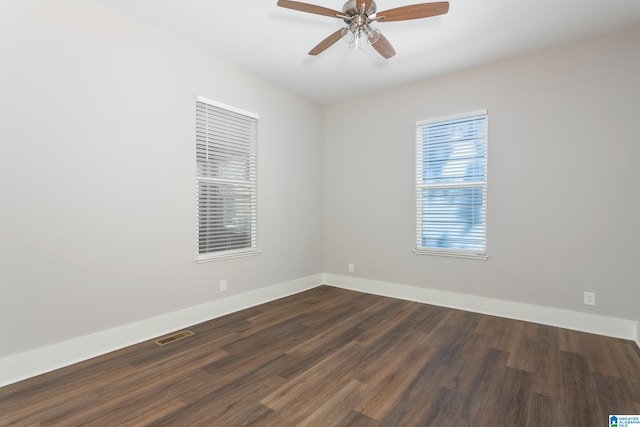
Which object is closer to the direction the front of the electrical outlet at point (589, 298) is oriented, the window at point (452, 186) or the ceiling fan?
the ceiling fan

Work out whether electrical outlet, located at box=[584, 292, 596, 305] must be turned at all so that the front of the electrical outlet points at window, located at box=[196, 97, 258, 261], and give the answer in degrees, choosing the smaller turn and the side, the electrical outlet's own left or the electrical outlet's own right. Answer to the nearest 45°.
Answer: approximately 45° to the electrical outlet's own right

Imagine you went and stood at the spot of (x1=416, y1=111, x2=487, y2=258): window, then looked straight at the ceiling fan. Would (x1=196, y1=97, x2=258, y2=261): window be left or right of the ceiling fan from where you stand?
right

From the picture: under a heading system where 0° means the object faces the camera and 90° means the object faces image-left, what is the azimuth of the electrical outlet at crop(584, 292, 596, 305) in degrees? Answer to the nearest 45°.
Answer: approximately 0°

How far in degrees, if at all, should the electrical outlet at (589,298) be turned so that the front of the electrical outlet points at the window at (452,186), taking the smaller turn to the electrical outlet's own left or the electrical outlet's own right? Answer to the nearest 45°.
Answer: approximately 90° to the electrical outlet's own right

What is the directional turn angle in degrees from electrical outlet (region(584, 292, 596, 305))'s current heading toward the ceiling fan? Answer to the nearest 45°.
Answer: approximately 45° to its right
